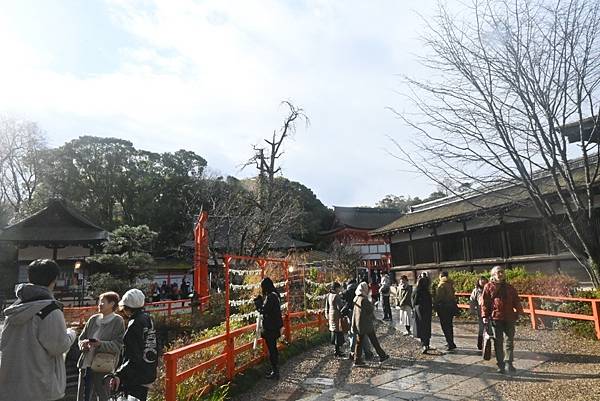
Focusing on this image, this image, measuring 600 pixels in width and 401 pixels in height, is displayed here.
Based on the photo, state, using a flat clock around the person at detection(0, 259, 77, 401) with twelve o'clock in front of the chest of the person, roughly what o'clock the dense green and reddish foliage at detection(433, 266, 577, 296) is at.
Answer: The dense green and reddish foliage is roughly at 1 o'clock from the person.

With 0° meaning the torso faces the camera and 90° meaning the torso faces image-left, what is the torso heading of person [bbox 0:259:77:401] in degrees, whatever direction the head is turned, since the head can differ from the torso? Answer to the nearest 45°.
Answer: approximately 225°

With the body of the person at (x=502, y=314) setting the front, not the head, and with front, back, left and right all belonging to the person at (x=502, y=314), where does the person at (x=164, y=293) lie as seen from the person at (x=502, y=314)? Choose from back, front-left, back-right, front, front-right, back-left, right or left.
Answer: back-right

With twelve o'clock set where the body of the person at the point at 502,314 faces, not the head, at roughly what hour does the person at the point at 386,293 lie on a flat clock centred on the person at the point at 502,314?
the person at the point at 386,293 is roughly at 5 o'clock from the person at the point at 502,314.
